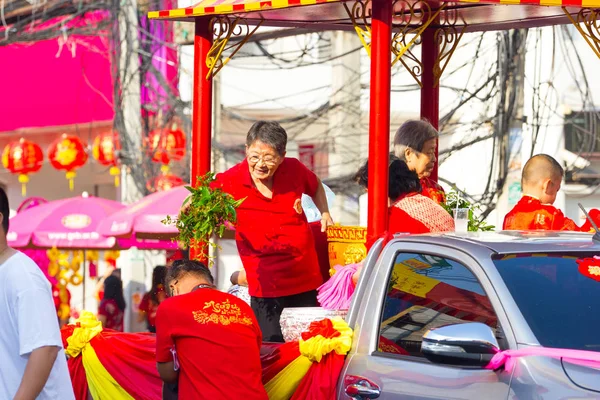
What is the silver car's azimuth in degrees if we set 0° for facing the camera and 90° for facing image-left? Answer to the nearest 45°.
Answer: approximately 315°

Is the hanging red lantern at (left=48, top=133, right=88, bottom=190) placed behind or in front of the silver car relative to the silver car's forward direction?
behind

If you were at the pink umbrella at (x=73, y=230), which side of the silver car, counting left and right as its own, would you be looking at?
back

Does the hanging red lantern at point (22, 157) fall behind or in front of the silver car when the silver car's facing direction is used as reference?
behind

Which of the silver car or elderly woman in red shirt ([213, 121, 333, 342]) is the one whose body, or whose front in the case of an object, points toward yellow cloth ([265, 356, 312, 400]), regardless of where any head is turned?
the elderly woman in red shirt

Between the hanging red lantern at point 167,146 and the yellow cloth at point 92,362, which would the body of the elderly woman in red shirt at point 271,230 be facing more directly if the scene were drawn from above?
the yellow cloth

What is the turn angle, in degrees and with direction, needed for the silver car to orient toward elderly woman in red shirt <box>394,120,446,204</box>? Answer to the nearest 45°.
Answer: approximately 135° to its left

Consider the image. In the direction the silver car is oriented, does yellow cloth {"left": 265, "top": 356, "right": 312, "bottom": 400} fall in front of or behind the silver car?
behind

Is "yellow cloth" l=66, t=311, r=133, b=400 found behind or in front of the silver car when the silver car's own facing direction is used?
behind

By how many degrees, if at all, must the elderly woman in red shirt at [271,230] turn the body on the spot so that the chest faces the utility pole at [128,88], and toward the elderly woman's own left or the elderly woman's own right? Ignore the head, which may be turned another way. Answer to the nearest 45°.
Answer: approximately 180°

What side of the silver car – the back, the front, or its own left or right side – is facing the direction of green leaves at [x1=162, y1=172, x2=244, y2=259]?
back
